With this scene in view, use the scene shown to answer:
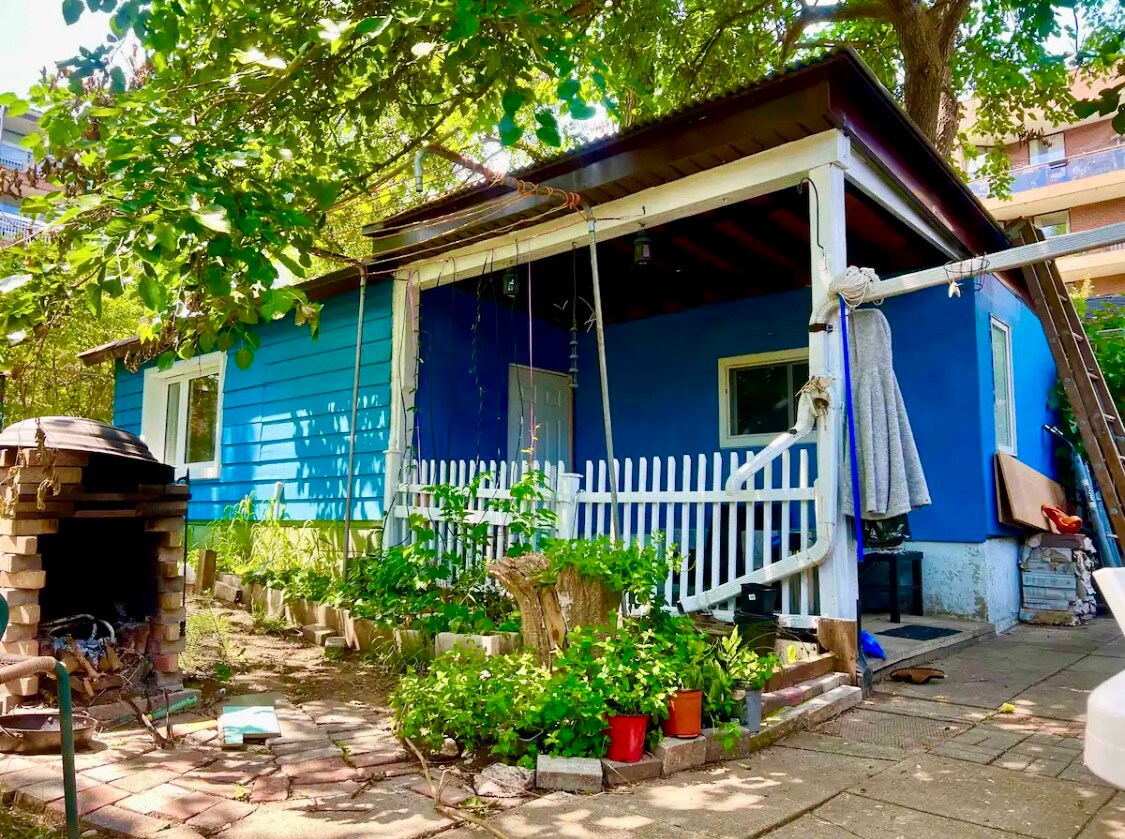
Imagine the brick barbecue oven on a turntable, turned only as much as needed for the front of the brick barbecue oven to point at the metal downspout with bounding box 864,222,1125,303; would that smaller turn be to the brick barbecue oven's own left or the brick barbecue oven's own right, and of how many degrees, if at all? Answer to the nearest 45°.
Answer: approximately 45° to the brick barbecue oven's own left

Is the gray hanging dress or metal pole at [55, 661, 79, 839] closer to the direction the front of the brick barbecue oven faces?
the metal pole

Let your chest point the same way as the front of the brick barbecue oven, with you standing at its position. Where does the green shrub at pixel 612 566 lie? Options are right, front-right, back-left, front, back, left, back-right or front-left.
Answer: front-left

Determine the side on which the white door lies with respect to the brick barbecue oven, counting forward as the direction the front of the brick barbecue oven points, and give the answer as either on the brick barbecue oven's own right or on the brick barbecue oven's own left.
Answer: on the brick barbecue oven's own left

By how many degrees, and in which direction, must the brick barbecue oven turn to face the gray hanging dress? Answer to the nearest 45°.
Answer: approximately 45° to its left

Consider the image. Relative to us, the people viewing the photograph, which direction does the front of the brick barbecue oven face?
facing the viewer

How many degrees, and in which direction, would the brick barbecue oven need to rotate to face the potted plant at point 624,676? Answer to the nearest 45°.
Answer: approximately 45° to its left

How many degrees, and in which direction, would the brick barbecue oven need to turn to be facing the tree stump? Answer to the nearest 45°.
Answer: approximately 45° to its left

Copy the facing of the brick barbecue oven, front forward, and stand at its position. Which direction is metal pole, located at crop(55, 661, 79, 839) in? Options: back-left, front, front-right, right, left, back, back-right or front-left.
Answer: front
